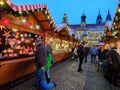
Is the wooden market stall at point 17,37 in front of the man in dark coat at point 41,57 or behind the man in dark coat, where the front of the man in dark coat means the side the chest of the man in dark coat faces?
in front

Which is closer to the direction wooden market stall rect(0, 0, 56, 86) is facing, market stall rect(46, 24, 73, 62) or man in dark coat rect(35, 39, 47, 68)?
the man in dark coat

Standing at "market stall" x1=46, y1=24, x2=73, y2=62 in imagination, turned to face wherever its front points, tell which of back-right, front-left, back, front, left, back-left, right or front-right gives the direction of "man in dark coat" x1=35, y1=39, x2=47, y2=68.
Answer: front-right

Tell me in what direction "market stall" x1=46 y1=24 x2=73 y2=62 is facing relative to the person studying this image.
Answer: facing the viewer and to the right of the viewer

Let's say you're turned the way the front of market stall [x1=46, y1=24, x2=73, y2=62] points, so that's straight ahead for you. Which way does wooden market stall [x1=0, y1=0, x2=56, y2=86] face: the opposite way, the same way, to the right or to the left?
the same way

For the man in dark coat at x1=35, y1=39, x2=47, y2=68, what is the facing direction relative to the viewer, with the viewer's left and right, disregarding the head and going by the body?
facing away from the viewer and to the left of the viewer

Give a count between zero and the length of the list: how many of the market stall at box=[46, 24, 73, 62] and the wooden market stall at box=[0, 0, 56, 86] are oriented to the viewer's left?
0

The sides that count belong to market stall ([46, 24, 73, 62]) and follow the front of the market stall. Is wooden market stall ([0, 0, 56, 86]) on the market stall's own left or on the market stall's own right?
on the market stall's own right

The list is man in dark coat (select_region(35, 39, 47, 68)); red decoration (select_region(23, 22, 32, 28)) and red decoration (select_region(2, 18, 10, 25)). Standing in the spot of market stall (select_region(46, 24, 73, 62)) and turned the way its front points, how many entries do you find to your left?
0

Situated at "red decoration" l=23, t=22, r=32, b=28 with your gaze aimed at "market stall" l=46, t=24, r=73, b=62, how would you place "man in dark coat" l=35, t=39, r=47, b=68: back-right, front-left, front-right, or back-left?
back-right

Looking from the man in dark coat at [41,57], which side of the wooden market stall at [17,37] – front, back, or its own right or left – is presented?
front

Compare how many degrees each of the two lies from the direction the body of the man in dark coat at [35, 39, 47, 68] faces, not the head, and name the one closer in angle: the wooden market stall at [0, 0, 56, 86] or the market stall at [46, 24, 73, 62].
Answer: the wooden market stall

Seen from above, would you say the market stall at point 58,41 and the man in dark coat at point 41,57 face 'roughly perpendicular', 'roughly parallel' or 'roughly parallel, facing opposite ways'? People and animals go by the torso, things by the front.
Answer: roughly parallel, facing opposite ways
